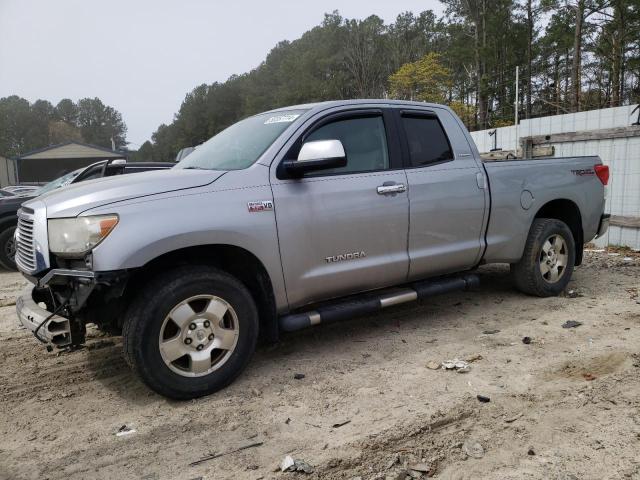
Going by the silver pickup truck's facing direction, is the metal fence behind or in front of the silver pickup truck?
behind

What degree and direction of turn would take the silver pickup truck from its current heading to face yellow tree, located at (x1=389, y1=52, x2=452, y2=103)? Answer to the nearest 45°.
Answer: approximately 135° to its right

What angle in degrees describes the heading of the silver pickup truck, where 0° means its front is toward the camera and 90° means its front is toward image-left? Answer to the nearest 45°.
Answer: approximately 45°

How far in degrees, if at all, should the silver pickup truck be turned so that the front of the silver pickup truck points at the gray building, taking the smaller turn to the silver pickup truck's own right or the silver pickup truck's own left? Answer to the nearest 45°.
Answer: approximately 90° to the silver pickup truck's own right
